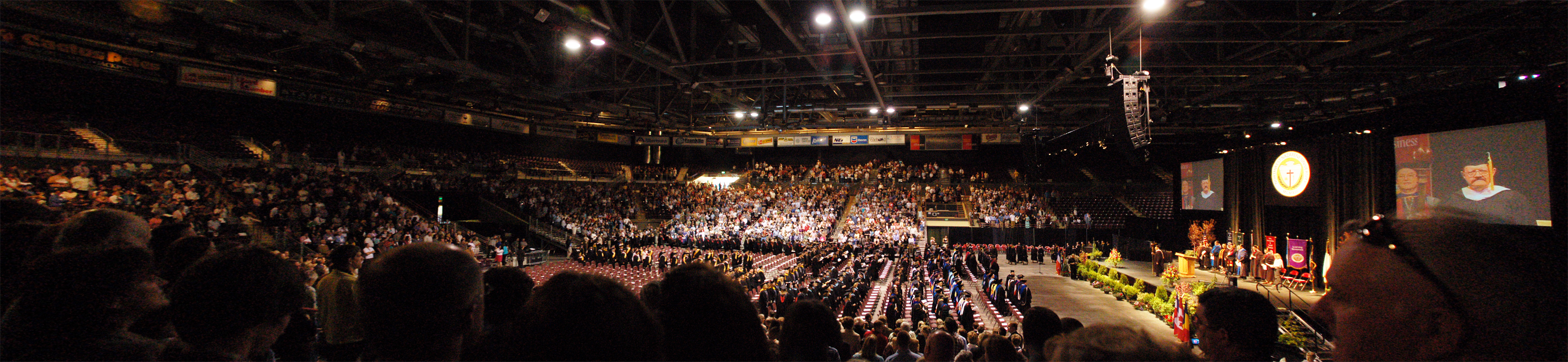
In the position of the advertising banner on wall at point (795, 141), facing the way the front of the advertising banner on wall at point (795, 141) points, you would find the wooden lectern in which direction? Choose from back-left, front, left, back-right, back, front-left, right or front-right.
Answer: front-left

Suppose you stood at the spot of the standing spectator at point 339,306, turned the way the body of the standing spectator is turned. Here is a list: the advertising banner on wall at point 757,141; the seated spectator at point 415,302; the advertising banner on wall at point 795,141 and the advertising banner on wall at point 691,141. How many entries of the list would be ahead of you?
3

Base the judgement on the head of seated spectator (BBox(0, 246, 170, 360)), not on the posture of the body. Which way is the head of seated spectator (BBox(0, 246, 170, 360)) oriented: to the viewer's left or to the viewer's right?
to the viewer's right

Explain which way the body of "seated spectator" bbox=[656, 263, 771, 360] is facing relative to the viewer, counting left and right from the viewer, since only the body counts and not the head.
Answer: facing away from the viewer

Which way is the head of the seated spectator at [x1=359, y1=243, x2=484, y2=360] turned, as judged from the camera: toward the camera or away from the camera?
away from the camera

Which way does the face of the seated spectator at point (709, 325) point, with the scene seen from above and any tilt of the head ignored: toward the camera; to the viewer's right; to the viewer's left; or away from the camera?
away from the camera

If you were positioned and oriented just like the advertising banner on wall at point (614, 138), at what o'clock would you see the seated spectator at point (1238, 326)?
The seated spectator is roughly at 12 o'clock from the advertising banner on wall.

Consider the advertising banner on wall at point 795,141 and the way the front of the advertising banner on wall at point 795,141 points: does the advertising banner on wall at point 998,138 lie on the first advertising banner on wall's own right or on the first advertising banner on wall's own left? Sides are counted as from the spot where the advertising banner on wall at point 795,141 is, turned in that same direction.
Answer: on the first advertising banner on wall's own left

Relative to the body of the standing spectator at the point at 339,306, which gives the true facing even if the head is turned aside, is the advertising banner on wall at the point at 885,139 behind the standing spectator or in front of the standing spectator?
in front

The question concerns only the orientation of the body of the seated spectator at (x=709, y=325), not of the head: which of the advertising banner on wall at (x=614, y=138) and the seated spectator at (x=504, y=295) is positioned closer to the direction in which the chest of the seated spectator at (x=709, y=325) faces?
the advertising banner on wall

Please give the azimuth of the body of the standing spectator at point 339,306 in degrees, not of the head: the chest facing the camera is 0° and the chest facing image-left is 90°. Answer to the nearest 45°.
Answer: approximately 225°

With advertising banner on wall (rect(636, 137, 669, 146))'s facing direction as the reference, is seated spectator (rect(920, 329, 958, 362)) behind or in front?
in front

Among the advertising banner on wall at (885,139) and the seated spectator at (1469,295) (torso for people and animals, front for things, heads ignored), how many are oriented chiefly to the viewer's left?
1
